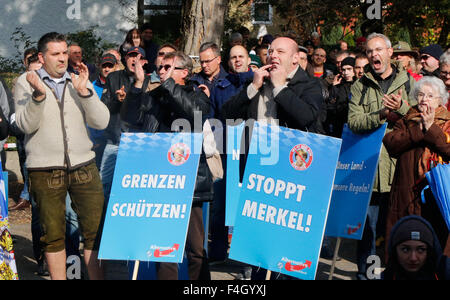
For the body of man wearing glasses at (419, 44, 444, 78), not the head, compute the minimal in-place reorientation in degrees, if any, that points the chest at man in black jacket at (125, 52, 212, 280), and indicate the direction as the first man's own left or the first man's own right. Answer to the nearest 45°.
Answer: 0° — they already face them

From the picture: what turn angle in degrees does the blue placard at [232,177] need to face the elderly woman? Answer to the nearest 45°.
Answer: approximately 45° to its left

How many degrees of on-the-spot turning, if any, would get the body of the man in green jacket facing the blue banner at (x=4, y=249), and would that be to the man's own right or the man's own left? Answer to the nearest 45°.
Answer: approximately 45° to the man's own right

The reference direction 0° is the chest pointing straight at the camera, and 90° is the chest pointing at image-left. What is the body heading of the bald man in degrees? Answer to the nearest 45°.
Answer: approximately 45°

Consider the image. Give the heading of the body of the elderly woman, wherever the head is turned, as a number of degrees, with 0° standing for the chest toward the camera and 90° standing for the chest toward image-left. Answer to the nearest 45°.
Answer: approximately 0°

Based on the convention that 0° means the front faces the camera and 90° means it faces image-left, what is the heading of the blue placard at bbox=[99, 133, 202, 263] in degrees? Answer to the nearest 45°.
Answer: approximately 0°
